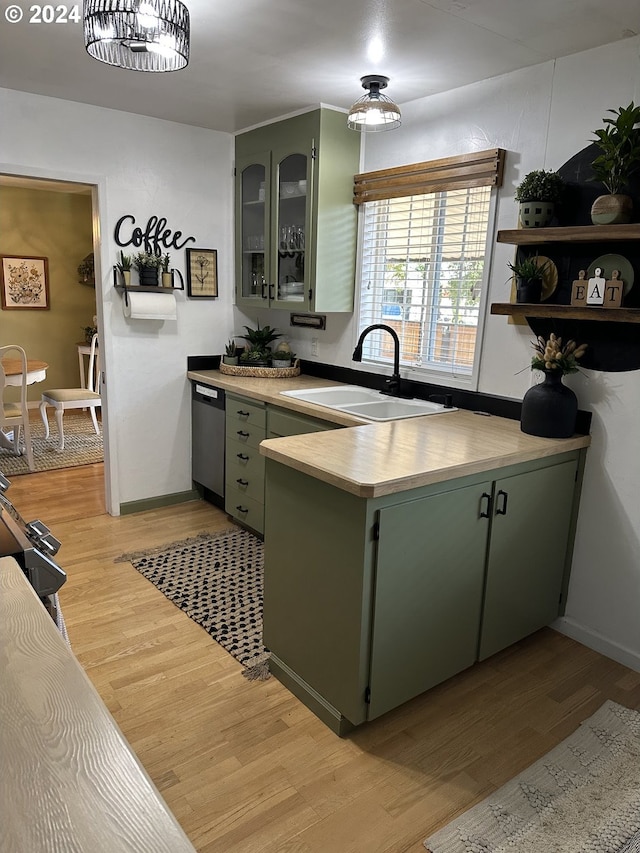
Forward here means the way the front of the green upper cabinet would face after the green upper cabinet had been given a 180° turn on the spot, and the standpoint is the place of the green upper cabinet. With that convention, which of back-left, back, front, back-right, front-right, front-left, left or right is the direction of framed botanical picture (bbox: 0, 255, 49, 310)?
left

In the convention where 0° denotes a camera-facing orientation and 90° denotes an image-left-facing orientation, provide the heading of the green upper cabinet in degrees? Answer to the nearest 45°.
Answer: approximately 45°

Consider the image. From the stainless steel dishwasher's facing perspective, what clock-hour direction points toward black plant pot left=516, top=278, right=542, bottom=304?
The black plant pot is roughly at 9 o'clock from the stainless steel dishwasher.

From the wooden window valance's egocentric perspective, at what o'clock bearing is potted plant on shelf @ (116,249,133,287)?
The potted plant on shelf is roughly at 2 o'clock from the wooden window valance.

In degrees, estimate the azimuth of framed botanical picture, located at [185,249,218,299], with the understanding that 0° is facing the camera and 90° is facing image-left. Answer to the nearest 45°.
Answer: approximately 315°

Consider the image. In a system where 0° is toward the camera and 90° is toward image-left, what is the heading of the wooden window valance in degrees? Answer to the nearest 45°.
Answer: approximately 45°
